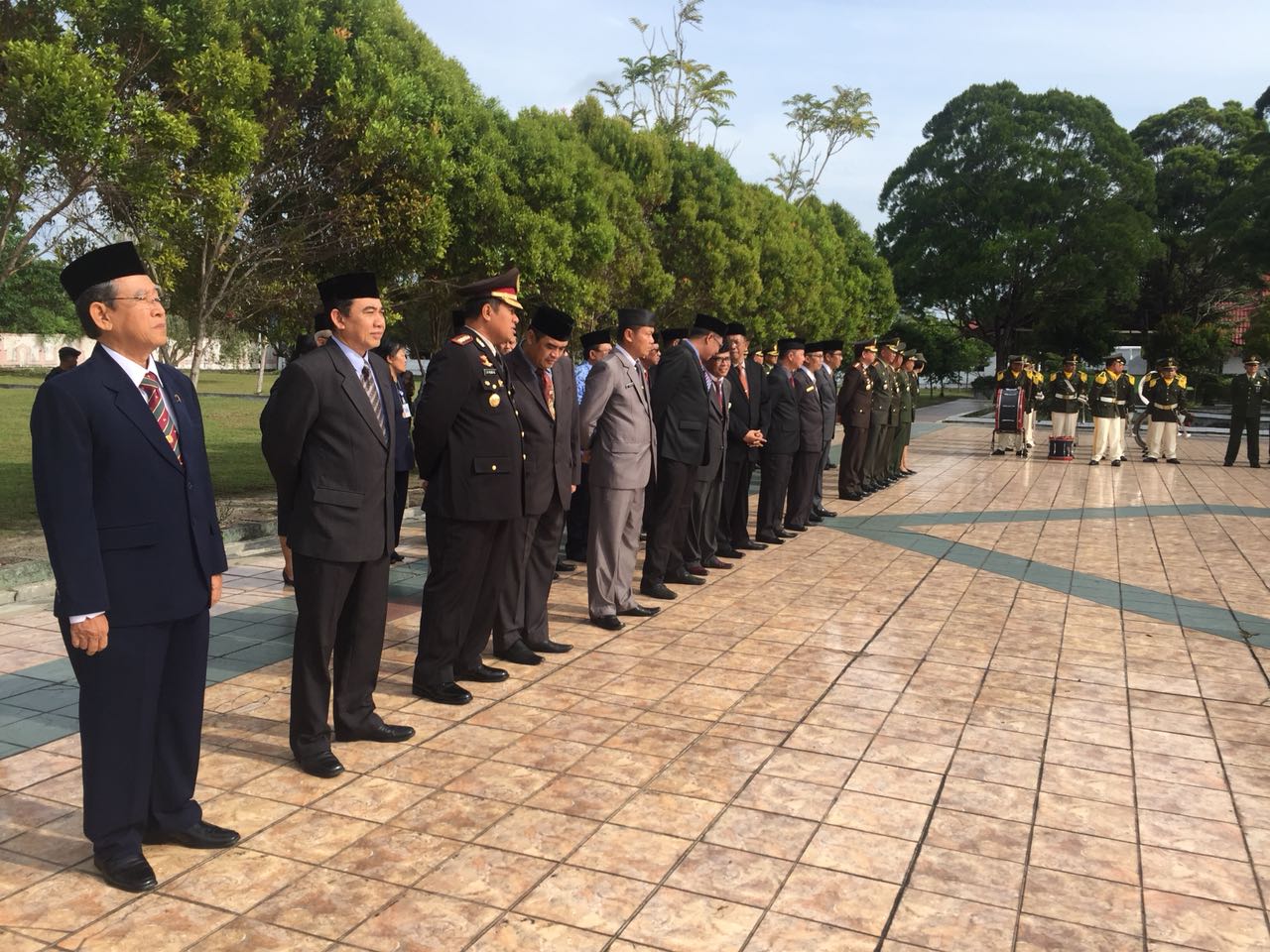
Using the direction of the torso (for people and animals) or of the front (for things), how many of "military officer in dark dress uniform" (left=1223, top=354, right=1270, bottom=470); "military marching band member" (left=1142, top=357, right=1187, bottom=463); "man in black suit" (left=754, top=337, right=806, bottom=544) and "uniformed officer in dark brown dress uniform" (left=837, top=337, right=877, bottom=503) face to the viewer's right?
2

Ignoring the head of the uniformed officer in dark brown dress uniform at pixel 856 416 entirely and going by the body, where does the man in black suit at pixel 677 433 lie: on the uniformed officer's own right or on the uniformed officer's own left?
on the uniformed officer's own right

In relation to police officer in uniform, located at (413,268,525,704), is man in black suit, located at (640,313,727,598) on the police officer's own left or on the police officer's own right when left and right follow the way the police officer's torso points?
on the police officer's own left

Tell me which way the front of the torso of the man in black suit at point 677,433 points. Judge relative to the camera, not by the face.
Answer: to the viewer's right

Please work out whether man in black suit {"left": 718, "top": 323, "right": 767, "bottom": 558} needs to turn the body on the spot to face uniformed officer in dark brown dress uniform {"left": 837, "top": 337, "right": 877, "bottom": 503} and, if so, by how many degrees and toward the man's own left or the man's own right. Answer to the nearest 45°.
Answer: approximately 135° to the man's own left

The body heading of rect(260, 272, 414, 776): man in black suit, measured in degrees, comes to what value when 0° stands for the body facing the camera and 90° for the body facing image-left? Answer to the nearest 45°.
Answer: approximately 315°

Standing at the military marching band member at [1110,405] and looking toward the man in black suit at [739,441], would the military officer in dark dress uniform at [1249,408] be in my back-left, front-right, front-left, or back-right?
back-left

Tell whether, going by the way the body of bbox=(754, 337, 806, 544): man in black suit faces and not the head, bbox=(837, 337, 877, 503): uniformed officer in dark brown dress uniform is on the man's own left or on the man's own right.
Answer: on the man's own left

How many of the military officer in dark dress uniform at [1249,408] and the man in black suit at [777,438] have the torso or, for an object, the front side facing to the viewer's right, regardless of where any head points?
1

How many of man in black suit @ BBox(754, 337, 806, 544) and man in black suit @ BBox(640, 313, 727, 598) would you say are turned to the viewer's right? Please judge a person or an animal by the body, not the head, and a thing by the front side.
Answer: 2

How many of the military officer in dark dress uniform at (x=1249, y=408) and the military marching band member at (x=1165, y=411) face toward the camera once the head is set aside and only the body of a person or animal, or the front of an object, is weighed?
2

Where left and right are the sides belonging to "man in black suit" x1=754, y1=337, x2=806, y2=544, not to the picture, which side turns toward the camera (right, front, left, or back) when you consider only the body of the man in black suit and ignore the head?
right

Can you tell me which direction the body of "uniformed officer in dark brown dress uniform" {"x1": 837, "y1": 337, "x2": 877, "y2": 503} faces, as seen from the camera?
to the viewer's right

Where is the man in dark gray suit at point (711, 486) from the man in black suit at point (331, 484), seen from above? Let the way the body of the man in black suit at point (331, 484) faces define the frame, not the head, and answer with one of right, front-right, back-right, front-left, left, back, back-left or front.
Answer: left

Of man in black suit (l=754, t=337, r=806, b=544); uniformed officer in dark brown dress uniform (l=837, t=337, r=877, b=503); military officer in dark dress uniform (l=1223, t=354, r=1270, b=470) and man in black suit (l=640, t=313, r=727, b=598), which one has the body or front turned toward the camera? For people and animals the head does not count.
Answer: military officer in dark dress uniform (l=1223, t=354, r=1270, b=470)
